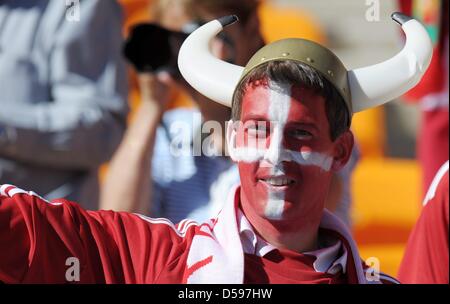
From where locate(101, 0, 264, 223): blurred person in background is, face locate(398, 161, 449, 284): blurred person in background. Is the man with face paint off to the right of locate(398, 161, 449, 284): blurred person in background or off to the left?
right

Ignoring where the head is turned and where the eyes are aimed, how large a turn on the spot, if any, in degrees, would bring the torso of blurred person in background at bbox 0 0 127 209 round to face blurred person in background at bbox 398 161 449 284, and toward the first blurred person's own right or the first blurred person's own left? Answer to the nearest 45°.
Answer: approximately 45° to the first blurred person's own left

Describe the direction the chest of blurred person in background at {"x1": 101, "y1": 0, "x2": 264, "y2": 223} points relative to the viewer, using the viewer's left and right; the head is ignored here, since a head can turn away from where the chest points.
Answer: facing the viewer and to the left of the viewer

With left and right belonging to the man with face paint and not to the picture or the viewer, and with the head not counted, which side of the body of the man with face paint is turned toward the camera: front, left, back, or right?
front

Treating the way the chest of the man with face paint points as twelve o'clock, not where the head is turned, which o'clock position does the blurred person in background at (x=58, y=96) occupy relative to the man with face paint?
The blurred person in background is roughly at 5 o'clock from the man with face paint.

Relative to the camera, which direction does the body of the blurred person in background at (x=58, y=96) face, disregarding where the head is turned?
toward the camera

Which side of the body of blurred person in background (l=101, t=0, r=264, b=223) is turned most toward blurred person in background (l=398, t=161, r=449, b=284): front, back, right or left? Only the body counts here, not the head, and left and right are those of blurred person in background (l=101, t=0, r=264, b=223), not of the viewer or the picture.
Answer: left

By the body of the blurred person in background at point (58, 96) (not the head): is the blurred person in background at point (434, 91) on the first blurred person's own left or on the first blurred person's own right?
on the first blurred person's own left

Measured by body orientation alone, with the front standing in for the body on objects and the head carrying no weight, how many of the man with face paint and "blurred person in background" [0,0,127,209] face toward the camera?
2

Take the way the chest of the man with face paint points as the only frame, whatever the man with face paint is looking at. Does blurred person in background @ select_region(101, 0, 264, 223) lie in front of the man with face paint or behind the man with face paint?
behind
